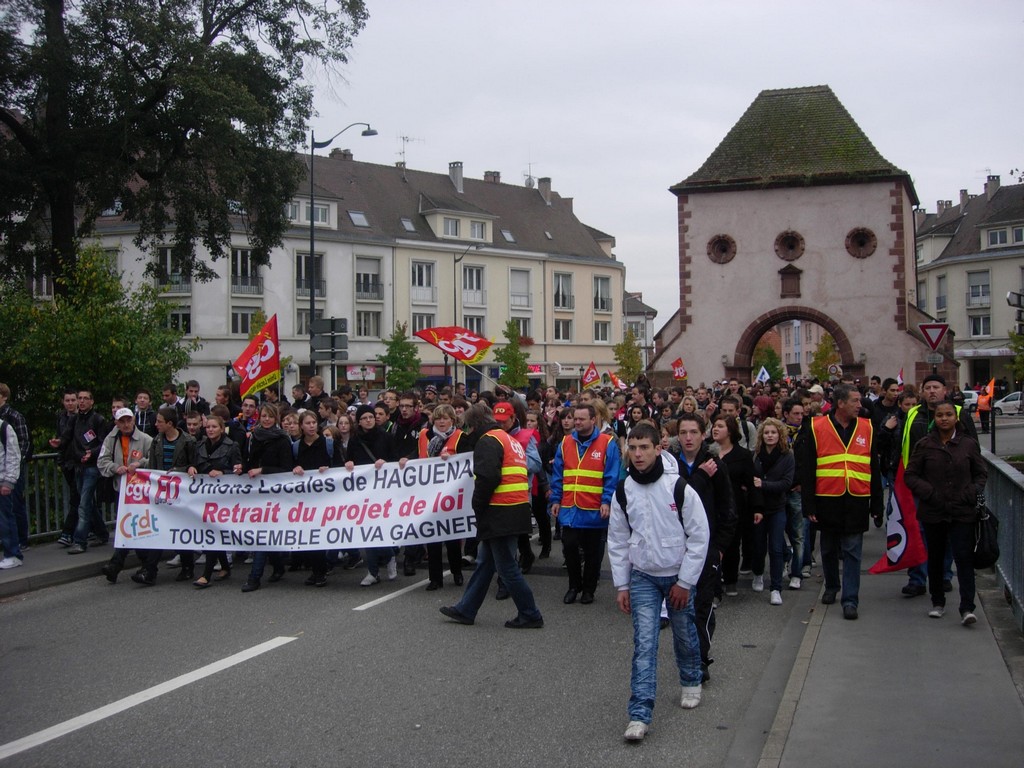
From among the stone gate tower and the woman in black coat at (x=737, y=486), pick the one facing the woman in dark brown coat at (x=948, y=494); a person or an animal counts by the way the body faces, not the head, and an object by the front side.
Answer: the stone gate tower

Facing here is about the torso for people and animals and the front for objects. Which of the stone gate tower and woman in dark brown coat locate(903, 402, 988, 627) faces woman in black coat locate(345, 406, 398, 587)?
the stone gate tower

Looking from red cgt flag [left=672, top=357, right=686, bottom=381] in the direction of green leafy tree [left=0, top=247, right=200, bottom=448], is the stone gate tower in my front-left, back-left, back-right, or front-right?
back-left

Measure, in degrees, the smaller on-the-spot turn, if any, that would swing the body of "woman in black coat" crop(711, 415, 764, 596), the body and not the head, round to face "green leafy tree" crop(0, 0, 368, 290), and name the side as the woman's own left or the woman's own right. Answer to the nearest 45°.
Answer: approximately 90° to the woman's own right

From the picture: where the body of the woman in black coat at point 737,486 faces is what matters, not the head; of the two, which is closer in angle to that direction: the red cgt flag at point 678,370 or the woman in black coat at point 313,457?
the woman in black coat

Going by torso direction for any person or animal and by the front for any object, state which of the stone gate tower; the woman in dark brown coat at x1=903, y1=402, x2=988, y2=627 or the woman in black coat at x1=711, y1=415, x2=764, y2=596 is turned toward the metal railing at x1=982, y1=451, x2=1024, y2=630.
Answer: the stone gate tower

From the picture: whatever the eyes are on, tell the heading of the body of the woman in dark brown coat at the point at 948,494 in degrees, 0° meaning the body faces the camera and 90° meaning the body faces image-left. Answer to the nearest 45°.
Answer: approximately 0°

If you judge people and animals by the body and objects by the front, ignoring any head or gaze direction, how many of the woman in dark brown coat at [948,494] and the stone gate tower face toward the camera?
2

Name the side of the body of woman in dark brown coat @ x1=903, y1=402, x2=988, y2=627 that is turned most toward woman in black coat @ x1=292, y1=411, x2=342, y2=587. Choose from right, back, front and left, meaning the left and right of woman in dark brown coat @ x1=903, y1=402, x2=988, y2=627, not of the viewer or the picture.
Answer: right

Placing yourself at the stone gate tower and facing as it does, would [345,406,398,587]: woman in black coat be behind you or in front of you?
in front

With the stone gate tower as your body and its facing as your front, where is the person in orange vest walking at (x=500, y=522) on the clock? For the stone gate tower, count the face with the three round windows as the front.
The person in orange vest walking is roughly at 12 o'clock from the stone gate tower.

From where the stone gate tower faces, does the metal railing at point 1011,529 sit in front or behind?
in front
